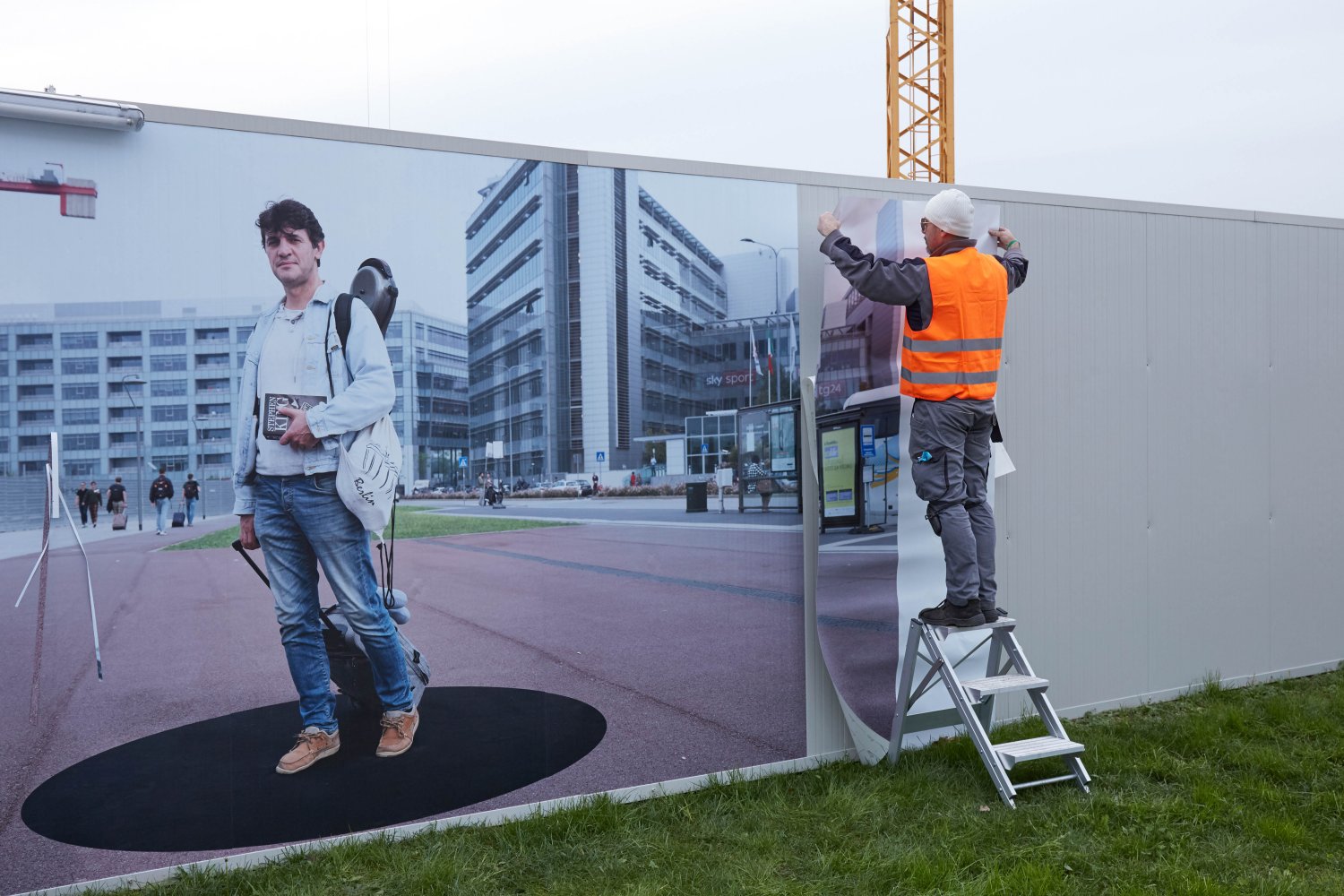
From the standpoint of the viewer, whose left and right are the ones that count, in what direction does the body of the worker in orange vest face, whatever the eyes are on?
facing away from the viewer and to the left of the viewer

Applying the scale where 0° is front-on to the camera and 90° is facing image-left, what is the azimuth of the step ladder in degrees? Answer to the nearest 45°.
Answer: approximately 315°

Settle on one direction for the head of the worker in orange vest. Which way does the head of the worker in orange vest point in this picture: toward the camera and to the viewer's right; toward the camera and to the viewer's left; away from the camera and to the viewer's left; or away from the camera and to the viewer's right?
away from the camera and to the viewer's left

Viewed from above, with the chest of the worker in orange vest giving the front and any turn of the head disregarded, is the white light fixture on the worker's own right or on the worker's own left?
on the worker's own left
